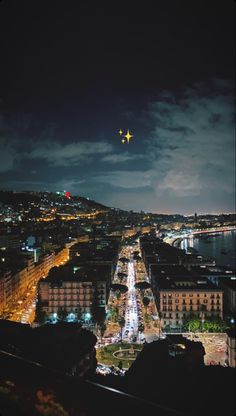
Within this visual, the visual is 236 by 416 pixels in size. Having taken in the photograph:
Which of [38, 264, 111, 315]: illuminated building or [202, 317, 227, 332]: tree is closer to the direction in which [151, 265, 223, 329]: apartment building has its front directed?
the tree

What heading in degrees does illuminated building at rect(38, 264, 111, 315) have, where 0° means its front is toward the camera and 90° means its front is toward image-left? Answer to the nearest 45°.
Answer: approximately 0°

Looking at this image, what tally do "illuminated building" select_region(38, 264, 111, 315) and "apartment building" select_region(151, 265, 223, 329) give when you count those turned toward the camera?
2

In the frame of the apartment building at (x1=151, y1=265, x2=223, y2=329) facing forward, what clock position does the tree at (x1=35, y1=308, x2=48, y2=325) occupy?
The tree is roughly at 3 o'clock from the apartment building.

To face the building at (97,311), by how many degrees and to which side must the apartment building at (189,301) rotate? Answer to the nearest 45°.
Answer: approximately 90° to its right

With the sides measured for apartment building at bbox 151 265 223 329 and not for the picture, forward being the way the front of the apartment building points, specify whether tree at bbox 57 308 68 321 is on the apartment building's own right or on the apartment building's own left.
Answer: on the apartment building's own right

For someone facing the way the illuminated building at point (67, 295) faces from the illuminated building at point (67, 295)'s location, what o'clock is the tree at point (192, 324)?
The tree is roughly at 10 o'clock from the illuminated building.

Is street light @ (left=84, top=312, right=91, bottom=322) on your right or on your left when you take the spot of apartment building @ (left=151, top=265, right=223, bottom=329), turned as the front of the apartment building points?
on your right

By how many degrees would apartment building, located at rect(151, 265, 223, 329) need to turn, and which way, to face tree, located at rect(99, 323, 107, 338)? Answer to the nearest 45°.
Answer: approximately 90° to its right
